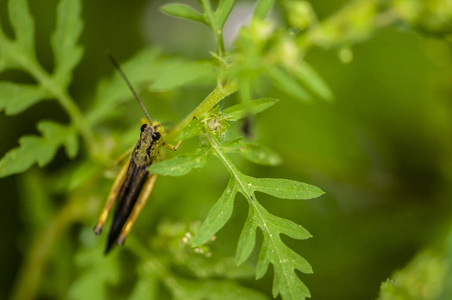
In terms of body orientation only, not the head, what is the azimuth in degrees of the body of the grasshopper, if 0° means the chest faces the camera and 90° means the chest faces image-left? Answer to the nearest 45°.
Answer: approximately 180°
